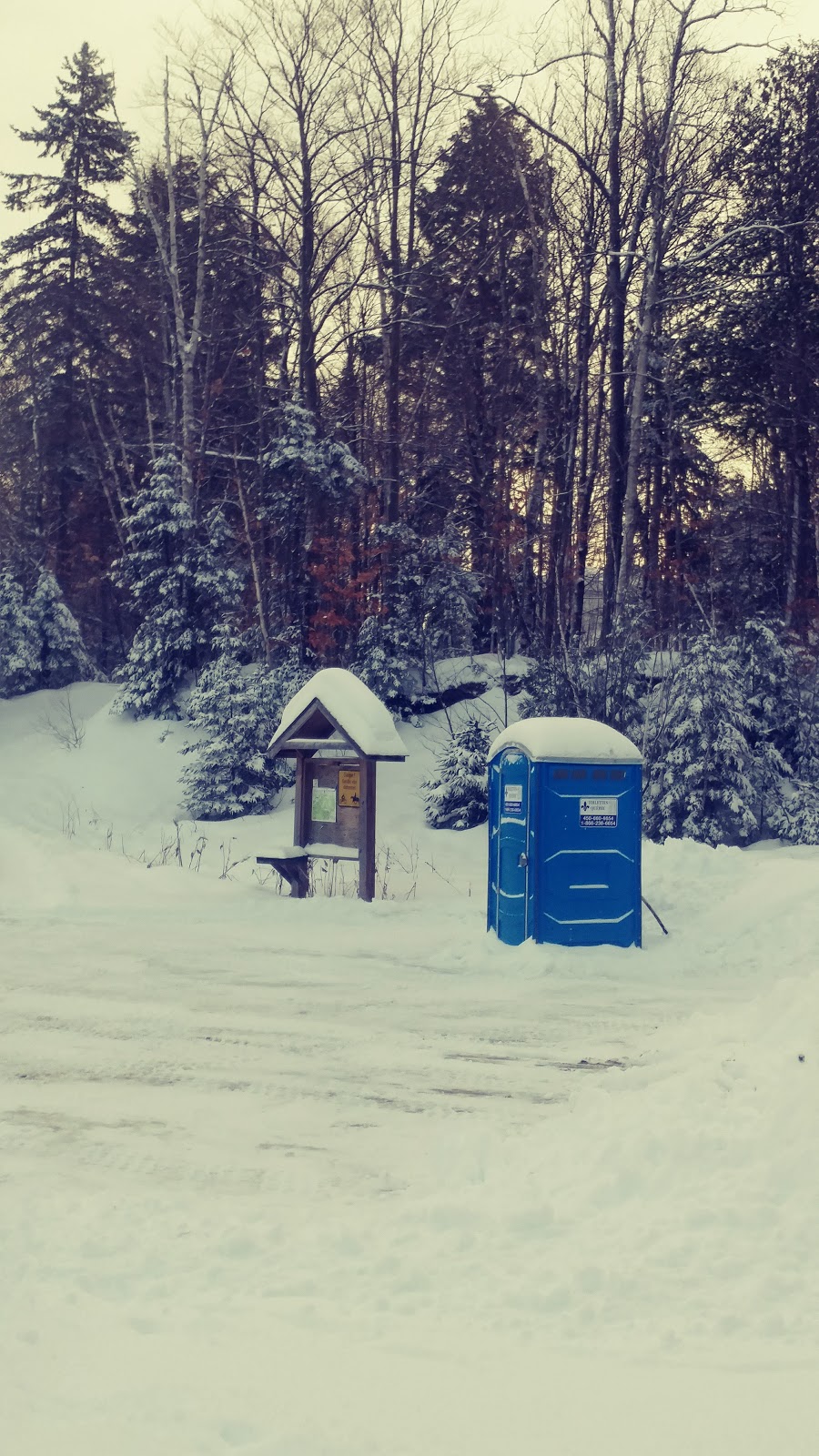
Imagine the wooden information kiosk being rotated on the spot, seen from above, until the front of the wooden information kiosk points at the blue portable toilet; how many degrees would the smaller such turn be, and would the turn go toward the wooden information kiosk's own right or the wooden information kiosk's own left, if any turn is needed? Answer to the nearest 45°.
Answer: approximately 90° to the wooden information kiosk's own left

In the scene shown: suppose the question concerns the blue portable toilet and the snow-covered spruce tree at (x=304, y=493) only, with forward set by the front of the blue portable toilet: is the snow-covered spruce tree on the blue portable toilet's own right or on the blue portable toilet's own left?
on the blue portable toilet's own right

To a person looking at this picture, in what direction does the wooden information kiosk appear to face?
facing the viewer and to the left of the viewer

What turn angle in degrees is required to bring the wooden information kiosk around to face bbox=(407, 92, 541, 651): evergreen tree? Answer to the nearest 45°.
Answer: approximately 135° to its right

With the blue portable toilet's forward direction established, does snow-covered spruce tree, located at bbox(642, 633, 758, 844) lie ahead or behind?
behind

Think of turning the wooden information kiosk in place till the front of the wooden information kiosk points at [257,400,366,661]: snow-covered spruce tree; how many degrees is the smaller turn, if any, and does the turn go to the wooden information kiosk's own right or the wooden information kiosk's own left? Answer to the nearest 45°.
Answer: approximately 135° to the wooden information kiosk's own right

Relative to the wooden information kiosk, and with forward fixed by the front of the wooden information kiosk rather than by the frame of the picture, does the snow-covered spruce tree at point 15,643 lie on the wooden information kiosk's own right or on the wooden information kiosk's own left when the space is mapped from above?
on the wooden information kiosk's own right

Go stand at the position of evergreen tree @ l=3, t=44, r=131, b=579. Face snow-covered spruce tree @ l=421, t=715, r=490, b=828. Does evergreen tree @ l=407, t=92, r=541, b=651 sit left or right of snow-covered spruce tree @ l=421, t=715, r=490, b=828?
left

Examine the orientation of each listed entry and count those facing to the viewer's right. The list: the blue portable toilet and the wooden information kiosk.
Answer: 0
